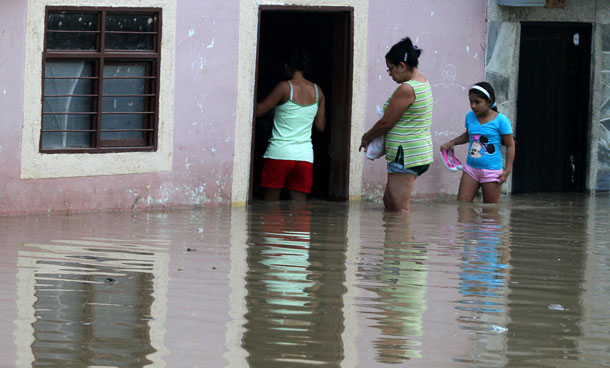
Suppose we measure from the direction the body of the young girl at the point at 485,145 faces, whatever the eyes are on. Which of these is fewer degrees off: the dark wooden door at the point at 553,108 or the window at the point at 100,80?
the window

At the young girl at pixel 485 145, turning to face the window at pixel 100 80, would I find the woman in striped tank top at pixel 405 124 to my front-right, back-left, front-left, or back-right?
front-left

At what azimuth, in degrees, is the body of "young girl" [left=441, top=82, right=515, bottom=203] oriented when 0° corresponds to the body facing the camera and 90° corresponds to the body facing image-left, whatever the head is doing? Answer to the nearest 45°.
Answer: approximately 45°

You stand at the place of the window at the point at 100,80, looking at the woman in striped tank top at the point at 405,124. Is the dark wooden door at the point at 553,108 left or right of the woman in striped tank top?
left

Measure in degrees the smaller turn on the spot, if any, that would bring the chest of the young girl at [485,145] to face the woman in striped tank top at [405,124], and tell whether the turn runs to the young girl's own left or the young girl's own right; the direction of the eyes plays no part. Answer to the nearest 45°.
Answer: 0° — they already face them

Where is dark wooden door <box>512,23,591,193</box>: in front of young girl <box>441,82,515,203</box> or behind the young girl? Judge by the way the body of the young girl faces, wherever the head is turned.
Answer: behind

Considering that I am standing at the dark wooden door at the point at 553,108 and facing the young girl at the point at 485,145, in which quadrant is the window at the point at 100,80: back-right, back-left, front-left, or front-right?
front-right

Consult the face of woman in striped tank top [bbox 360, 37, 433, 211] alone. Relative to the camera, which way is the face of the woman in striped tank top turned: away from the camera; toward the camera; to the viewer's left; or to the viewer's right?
to the viewer's left
